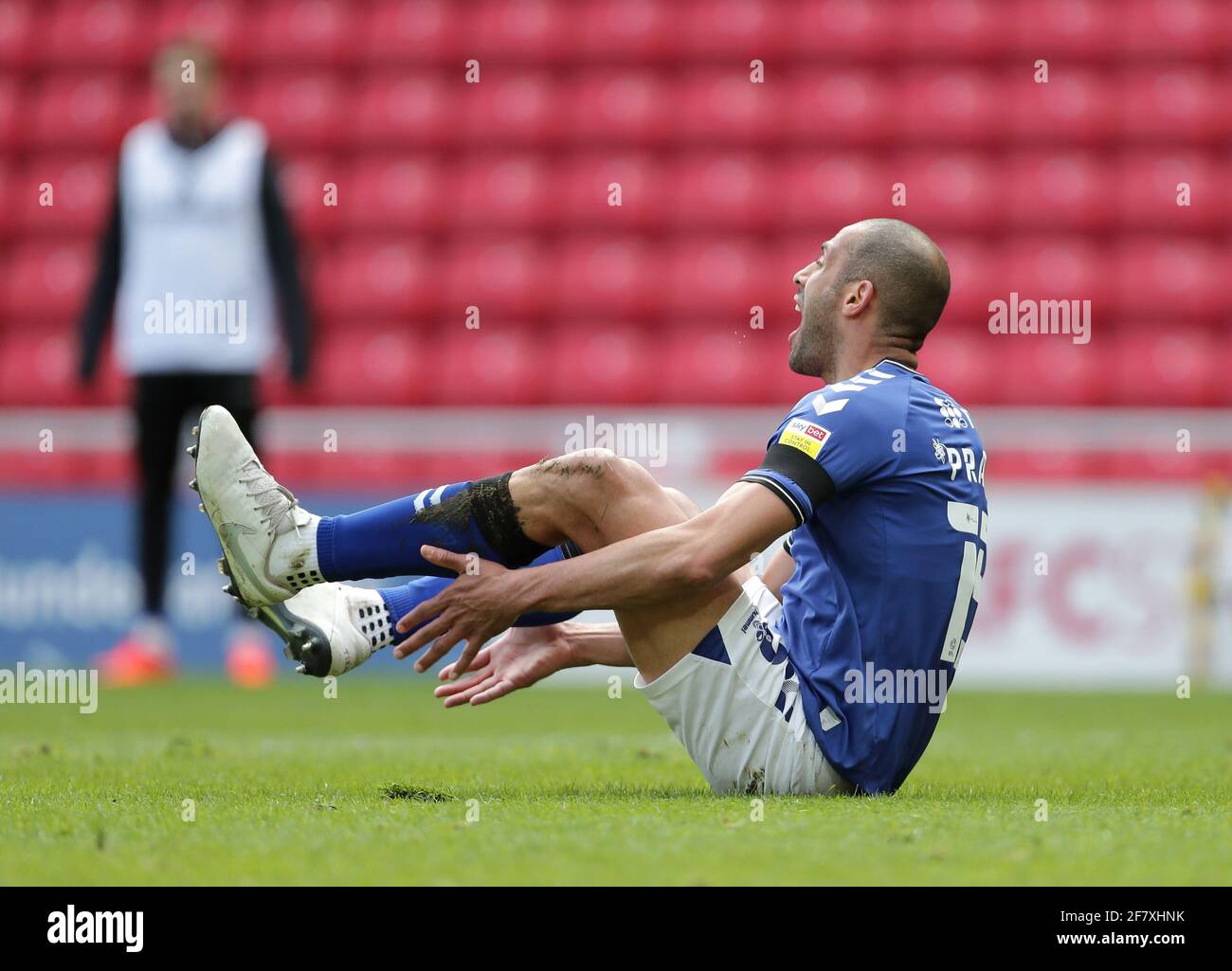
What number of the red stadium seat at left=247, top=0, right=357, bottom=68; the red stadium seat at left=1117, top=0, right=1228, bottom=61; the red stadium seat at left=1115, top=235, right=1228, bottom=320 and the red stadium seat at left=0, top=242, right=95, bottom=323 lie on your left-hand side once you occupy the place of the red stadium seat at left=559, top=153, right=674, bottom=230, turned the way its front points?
2

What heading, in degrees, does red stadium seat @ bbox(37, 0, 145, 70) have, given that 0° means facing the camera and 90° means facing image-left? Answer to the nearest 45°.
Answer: approximately 0°

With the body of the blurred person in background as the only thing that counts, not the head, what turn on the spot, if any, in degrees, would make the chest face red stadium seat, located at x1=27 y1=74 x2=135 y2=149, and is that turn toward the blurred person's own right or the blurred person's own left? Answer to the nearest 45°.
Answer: approximately 180°

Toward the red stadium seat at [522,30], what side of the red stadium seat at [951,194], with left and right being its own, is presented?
right

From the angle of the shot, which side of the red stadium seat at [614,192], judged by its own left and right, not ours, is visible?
front

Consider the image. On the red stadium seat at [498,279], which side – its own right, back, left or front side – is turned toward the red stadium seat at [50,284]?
right

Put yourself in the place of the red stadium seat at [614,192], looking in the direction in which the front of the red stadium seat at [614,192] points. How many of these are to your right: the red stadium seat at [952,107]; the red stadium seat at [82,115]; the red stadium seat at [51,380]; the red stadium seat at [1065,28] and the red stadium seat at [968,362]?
2

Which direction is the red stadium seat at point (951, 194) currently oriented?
toward the camera
